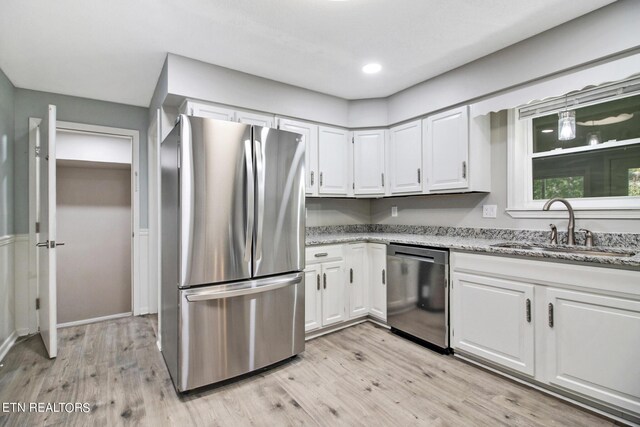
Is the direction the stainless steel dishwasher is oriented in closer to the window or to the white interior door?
the white interior door

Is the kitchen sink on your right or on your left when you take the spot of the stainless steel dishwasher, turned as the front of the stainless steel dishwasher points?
on your left

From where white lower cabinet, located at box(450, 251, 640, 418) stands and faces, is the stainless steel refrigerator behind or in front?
in front

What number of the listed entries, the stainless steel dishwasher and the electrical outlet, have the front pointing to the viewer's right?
0

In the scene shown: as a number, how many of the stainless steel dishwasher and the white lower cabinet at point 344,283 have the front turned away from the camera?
0

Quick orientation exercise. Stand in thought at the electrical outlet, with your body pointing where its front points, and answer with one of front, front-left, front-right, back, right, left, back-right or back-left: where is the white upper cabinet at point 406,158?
front-right

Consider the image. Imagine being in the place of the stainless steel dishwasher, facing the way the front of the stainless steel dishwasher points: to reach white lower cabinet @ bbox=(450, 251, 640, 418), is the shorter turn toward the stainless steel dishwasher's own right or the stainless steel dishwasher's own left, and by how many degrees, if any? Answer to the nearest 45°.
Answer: approximately 90° to the stainless steel dishwasher's own left

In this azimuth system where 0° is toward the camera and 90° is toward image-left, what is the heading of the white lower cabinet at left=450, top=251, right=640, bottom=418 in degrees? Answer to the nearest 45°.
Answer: approximately 45°
